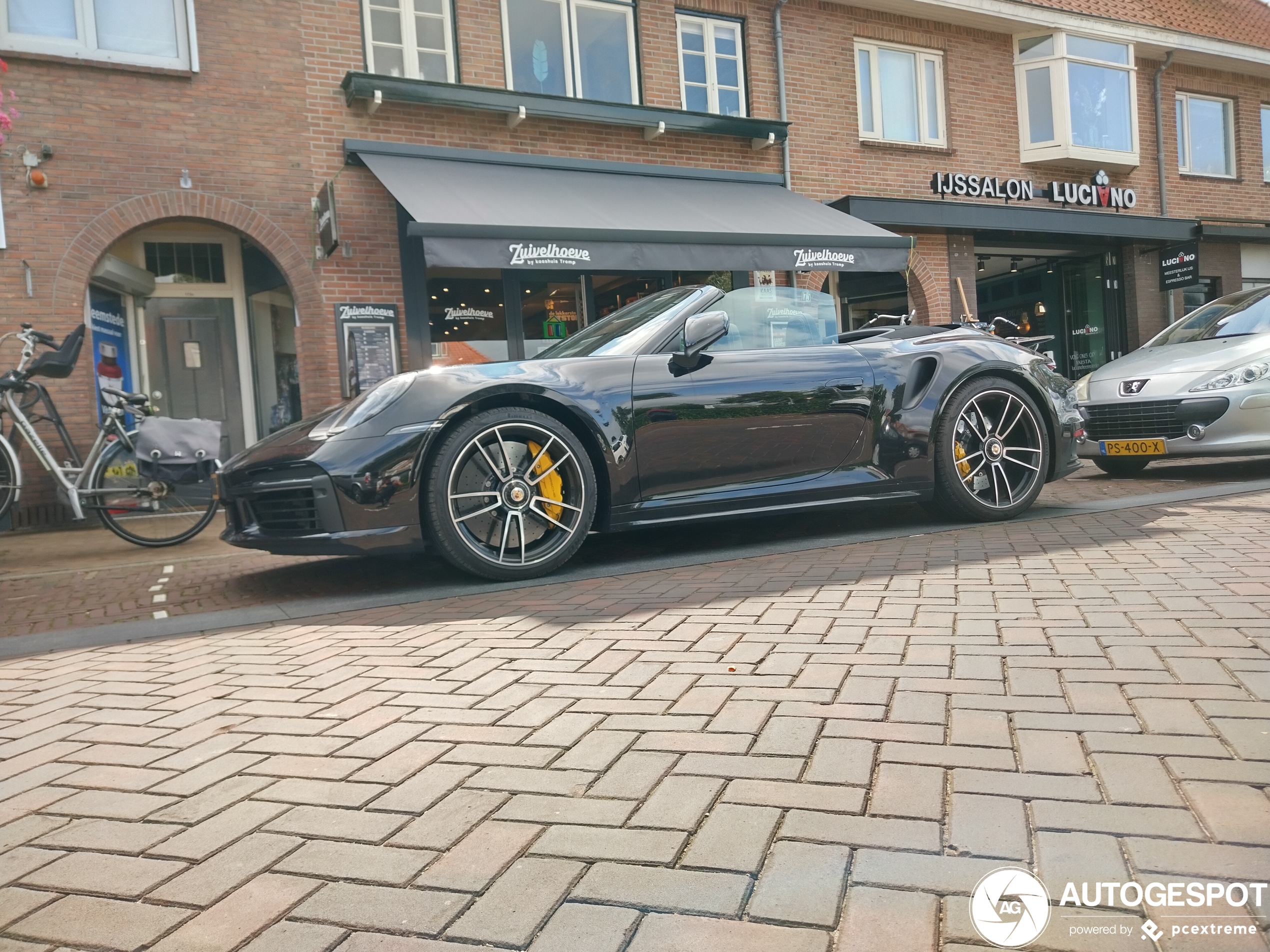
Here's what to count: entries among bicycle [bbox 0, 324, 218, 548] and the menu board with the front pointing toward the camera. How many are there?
1

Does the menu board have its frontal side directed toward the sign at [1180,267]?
no

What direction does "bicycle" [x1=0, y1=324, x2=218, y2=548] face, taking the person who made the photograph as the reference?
facing to the left of the viewer

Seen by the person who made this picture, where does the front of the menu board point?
facing the viewer

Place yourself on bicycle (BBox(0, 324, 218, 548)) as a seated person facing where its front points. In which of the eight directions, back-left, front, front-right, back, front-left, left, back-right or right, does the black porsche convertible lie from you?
back-left

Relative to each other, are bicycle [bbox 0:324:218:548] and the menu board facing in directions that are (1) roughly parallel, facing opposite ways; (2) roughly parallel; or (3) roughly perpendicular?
roughly perpendicular

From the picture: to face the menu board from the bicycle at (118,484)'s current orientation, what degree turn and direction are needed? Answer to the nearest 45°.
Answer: approximately 135° to its right

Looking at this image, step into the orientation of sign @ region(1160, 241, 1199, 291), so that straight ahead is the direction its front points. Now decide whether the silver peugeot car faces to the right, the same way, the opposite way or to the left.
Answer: the same way

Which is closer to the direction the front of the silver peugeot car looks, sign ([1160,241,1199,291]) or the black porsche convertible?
the black porsche convertible

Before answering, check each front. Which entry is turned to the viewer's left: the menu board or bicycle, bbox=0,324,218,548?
the bicycle

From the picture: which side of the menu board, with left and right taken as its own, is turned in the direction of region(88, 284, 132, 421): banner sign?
right

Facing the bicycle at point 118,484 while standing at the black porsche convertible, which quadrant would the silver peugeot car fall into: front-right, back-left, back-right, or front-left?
back-right

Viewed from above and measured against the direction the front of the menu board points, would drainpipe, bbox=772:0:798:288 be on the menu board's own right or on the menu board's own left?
on the menu board's own left

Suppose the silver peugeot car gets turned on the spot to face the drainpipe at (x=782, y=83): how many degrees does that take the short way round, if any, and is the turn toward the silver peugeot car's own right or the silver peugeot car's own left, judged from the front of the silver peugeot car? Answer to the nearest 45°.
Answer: approximately 90° to the silver peugeot car's own right

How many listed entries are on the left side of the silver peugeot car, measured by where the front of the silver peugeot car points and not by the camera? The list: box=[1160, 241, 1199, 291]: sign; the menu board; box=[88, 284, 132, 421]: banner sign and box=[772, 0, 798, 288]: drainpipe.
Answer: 0
